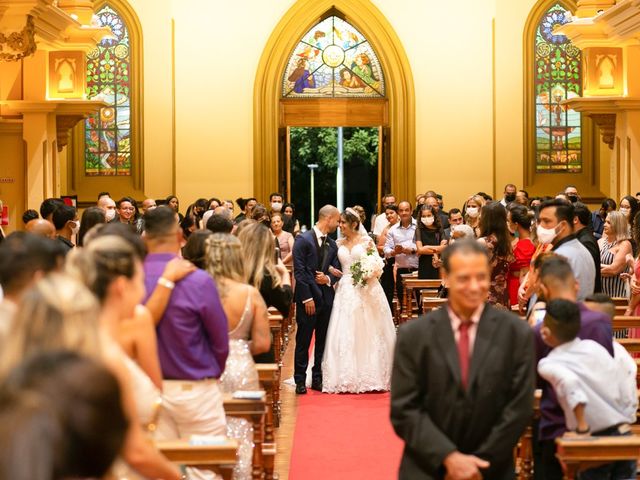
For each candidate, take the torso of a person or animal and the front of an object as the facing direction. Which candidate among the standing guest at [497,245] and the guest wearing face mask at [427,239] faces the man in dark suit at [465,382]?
the guest wearing face mask

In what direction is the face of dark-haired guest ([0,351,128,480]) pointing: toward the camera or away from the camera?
away from the camera

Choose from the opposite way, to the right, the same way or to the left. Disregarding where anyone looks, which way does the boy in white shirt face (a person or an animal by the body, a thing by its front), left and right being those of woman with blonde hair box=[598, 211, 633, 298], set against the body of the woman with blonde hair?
to the right

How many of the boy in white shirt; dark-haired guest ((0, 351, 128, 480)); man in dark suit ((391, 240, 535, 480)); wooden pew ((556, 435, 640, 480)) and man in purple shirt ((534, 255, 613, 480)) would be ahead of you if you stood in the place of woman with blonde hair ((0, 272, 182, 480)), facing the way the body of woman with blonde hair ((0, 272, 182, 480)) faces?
4

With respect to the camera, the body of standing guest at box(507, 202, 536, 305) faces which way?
to the viewer's left

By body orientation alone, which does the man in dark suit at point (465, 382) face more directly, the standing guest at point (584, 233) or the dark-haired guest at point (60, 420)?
the dark-haired guest

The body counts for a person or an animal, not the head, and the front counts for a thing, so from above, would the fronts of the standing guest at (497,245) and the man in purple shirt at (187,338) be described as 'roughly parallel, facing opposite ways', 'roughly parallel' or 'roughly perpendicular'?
roughly perpendicular

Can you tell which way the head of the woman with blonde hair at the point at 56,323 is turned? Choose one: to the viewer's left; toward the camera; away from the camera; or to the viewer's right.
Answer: away from the camera

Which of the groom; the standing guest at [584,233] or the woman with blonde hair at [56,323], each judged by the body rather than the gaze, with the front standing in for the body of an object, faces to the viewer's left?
the standing guest

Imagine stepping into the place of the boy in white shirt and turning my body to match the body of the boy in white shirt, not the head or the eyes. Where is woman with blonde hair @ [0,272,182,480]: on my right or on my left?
on my left

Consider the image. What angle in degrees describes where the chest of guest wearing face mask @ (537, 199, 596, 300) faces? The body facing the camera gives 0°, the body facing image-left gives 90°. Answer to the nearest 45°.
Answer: approximately 90°

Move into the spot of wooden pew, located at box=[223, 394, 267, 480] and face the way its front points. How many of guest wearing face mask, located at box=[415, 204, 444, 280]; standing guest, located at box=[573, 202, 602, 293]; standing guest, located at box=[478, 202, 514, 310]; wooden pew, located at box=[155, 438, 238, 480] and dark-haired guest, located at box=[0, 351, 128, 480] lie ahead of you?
2

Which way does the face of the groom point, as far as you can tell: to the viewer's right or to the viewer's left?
to the viewer's right

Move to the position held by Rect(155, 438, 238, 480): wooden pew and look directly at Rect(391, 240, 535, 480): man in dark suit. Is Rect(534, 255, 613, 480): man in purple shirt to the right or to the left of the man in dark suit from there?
left

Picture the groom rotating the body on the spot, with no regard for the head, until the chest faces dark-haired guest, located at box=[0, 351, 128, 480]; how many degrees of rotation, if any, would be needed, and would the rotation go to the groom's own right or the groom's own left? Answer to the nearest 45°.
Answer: approximately 45° to the groom's own right
